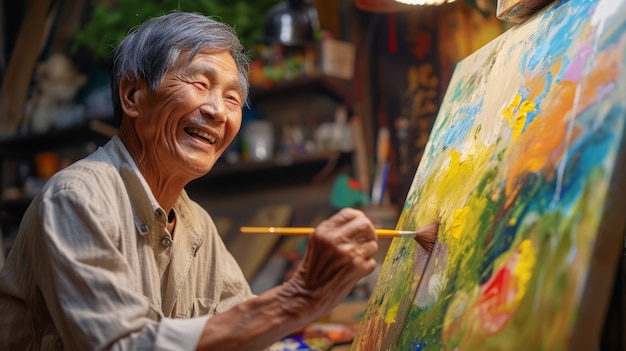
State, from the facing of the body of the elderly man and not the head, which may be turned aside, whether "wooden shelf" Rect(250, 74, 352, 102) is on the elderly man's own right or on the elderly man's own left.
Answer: on the elderly man's own left

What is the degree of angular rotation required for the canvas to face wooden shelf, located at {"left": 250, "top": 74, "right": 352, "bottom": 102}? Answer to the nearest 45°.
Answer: approximately 90° to its right

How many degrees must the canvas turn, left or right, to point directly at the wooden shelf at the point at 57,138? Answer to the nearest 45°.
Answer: approximately 90° to its right

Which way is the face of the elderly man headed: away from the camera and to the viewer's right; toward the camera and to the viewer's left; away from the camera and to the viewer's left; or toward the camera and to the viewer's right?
toward the camera and to the viewer's right

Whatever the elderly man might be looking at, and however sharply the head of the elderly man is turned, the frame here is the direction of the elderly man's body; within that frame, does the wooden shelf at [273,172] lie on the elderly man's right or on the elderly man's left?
on the elderly man's left

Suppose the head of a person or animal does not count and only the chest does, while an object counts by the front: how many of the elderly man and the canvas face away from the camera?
0

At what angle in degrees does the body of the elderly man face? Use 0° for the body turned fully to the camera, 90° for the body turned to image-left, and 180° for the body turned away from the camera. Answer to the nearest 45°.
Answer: approximately 315°

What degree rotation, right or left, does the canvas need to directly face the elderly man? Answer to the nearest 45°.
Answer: approximately 45° to its right

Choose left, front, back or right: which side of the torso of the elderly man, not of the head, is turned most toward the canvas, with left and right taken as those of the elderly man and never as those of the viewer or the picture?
front

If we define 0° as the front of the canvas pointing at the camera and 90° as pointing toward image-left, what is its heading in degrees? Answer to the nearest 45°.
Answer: approximately 45°
